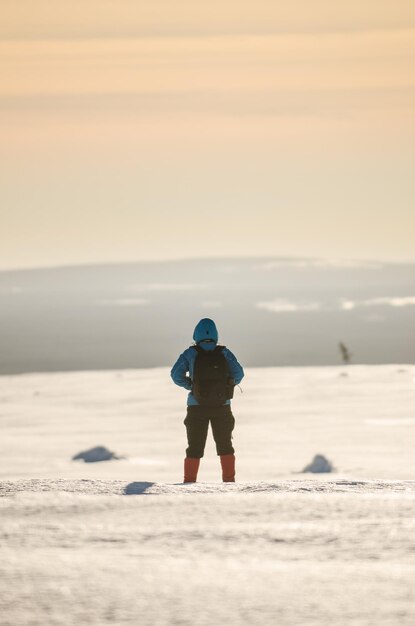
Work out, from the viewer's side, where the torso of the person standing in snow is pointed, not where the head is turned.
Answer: away from the camera

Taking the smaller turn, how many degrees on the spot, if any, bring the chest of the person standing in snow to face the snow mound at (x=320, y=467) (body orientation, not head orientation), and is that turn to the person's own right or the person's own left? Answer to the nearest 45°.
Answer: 0° — they already face it

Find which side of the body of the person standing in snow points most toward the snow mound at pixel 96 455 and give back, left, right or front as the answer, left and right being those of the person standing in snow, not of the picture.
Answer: front

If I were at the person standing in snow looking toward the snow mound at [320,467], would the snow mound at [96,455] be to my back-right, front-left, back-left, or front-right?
front-left

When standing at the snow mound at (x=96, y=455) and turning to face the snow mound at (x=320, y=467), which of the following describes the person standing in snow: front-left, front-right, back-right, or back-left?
front-right
